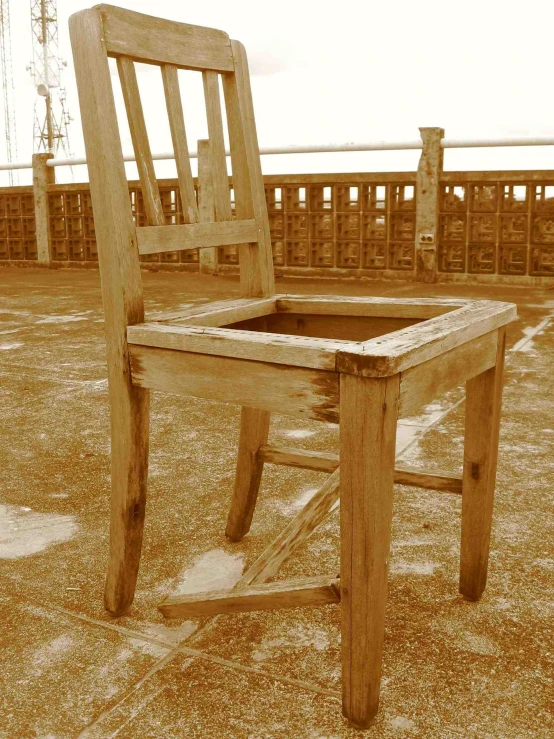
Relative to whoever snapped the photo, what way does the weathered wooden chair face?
facing the viewer and to the right of the viewer

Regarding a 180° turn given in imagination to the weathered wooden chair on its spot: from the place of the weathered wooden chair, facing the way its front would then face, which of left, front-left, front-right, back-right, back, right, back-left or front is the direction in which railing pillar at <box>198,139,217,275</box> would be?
front-right

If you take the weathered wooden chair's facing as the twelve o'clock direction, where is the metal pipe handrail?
The metal pipe handrail is roughly at 8 o'clock from the weathered wooden chair.

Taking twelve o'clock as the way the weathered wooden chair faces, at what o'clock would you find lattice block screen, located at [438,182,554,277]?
The lattice block screen is roughly at 8 o'clock from the weathered wooden chair.

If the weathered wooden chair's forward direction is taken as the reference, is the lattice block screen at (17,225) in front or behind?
behind

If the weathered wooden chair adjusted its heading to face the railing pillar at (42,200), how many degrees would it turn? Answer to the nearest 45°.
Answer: approximately 135° to its left

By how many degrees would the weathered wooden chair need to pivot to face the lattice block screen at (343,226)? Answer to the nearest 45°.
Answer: approximately 135° to its left

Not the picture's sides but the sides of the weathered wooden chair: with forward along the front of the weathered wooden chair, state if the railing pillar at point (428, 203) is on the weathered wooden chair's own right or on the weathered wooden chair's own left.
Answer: on the weathered wooden chair's own left
